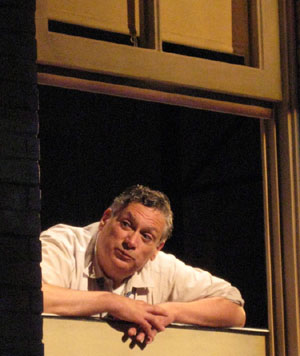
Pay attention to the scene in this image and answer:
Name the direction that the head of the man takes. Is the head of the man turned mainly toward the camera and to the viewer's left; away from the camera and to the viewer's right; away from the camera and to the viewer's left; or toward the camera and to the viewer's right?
toward the camera and to the viewer's left

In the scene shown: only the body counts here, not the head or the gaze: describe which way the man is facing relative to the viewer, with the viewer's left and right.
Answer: facing the viewer

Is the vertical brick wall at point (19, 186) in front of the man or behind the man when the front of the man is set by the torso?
in front
